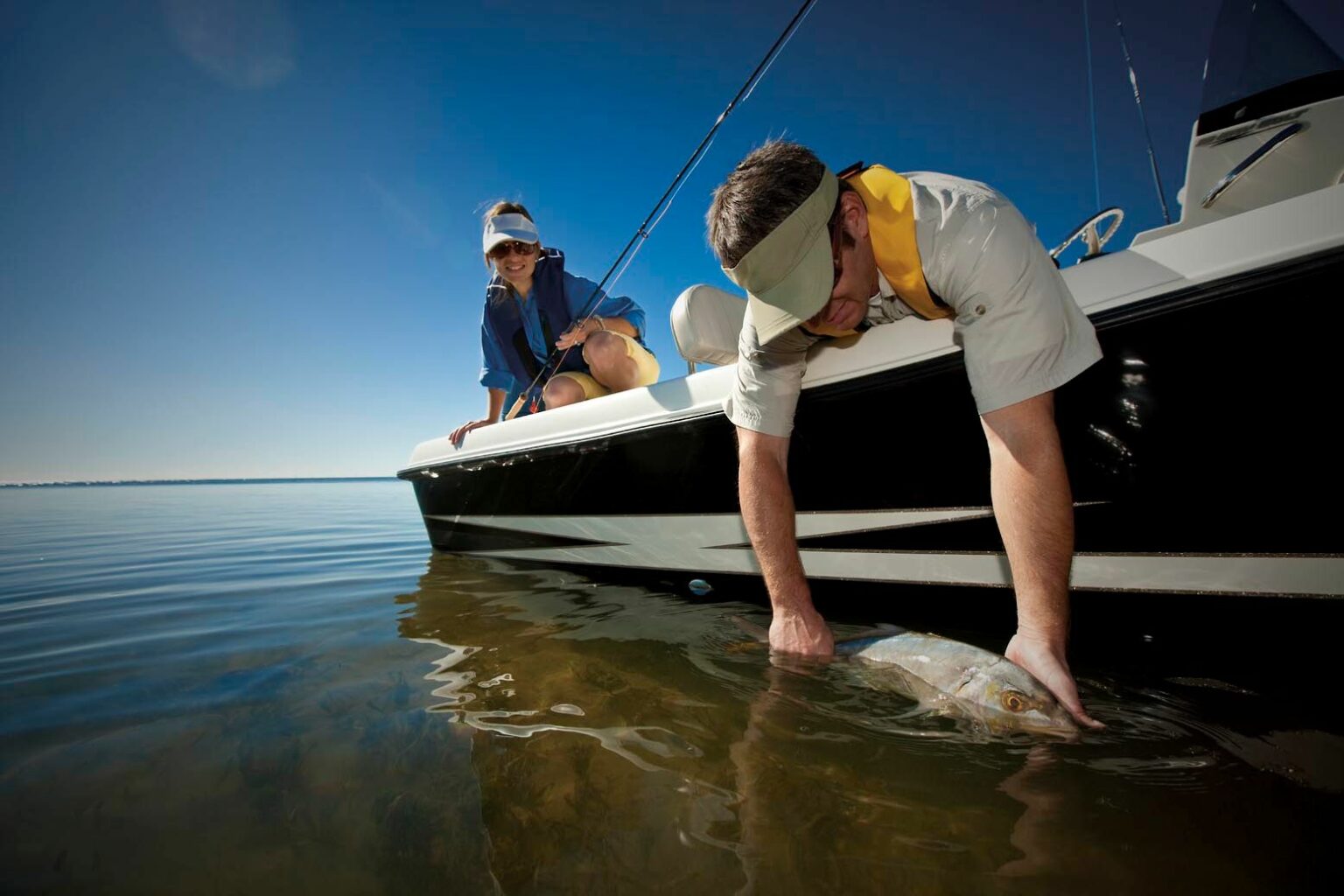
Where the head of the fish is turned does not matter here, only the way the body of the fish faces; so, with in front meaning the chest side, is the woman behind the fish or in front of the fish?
behind

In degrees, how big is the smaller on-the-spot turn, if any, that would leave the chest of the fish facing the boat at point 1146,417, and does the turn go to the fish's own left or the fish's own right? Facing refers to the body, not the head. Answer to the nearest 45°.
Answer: approximately 90° to the fish's own left

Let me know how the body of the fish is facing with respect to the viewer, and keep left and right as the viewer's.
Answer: facing the viewer and to the right of the viewer
